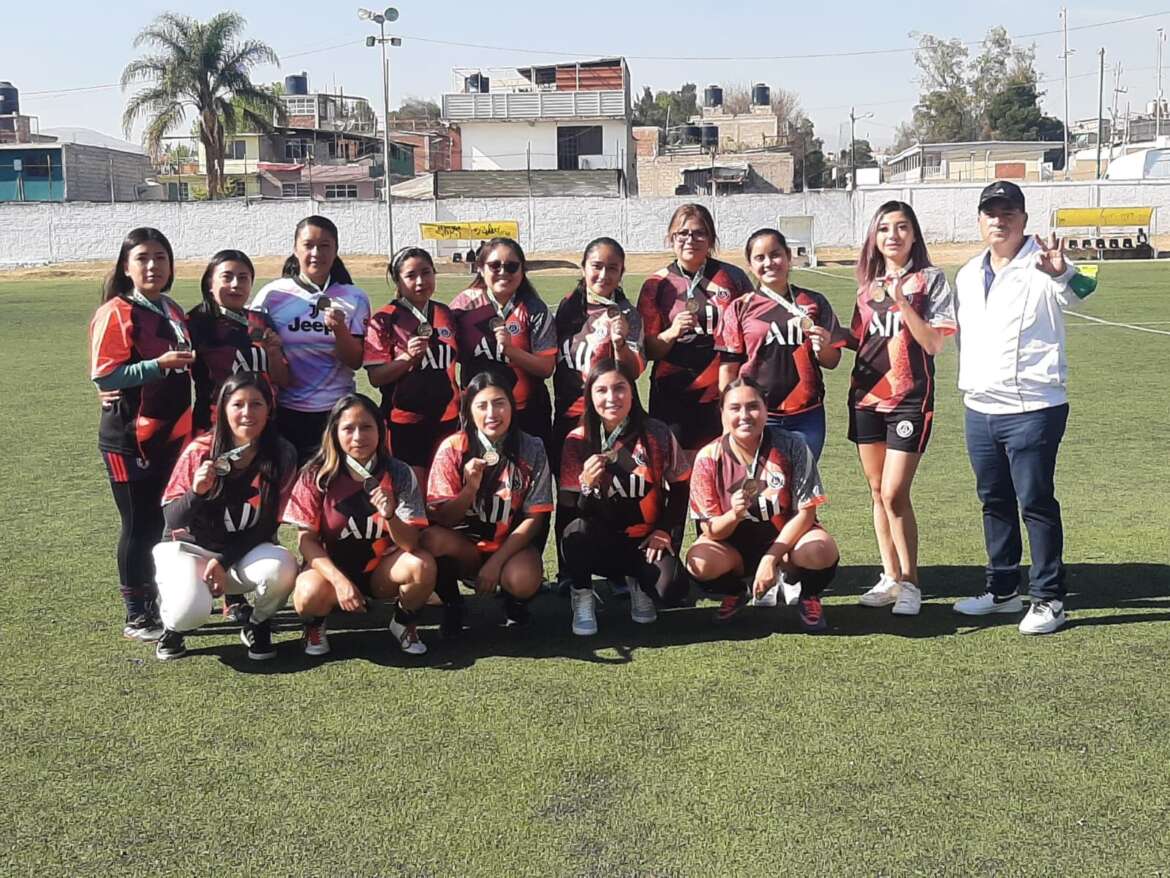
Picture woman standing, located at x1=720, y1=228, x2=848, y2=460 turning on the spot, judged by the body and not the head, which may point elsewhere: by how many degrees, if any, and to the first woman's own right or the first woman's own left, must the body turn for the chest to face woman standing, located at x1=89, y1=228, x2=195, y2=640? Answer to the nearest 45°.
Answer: approximately 90° to the first woman's own right

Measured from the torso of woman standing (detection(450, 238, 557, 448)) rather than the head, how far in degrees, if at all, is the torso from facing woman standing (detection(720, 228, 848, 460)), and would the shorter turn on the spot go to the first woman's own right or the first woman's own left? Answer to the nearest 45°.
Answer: approximately 90° to the first woman's own left

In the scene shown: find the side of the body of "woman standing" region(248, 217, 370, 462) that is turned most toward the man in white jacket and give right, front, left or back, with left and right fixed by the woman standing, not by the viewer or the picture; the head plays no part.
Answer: left

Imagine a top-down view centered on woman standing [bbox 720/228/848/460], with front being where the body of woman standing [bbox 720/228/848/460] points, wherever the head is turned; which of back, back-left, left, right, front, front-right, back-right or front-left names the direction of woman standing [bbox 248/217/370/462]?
right

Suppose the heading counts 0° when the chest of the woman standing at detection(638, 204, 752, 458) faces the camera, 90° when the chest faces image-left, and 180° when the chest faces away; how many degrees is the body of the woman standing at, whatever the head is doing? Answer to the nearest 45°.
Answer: approximately 0°

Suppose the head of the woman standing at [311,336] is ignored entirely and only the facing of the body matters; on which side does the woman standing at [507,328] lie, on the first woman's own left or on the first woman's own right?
on the first woman's own left

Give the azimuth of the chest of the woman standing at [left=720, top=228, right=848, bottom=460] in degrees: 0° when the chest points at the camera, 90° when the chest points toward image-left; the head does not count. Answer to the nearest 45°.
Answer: approximately 0°
